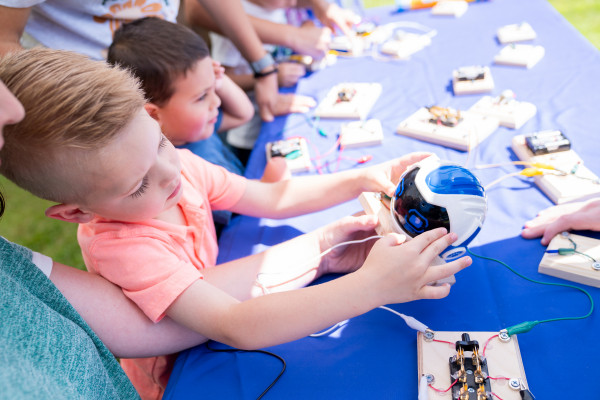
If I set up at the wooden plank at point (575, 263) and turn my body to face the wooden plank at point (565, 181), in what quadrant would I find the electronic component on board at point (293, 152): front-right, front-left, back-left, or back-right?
front-left

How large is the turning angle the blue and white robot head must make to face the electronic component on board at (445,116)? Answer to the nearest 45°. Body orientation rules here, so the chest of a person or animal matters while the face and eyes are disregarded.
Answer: approximately 135° to its right

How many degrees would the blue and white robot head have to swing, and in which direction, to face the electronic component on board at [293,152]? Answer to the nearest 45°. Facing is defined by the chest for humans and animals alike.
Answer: approximately 90° to its right

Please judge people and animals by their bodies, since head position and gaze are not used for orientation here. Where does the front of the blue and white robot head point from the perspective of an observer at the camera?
facing the viewer and to the left of the viewer

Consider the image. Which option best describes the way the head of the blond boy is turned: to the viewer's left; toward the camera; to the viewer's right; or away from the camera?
to the viewer's right

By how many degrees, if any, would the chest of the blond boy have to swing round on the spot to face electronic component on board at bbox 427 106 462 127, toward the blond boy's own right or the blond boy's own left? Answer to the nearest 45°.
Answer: approximately 45° to the blond boy's own left

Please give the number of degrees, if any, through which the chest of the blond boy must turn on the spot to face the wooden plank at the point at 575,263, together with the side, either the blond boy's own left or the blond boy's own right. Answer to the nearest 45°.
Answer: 0° — they already face it

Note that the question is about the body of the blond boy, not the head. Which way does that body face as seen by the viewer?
to the viewer's right
